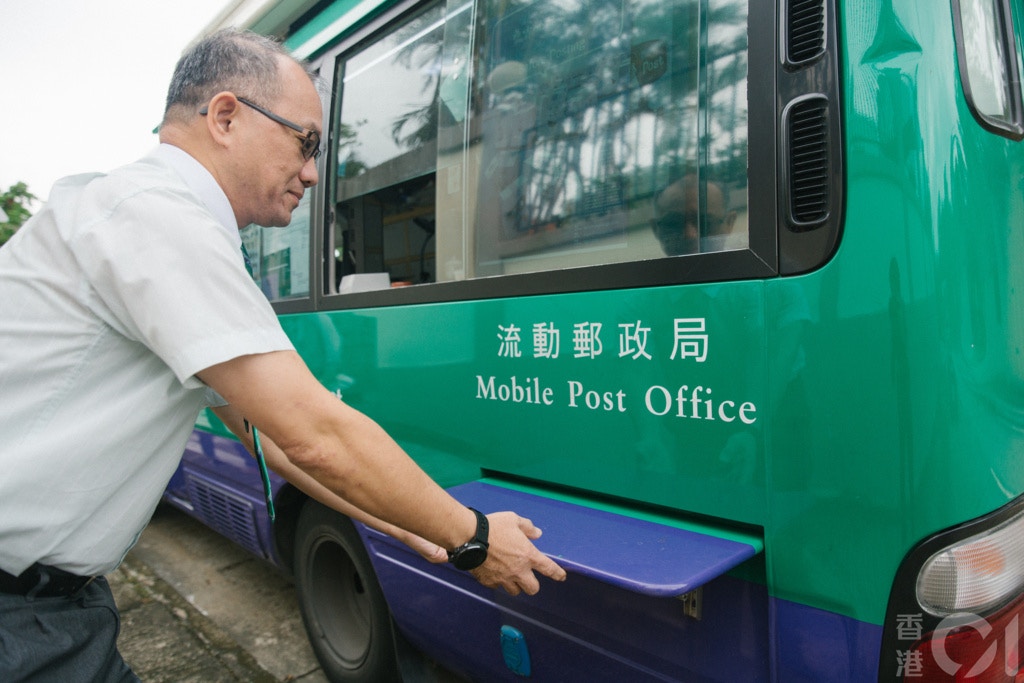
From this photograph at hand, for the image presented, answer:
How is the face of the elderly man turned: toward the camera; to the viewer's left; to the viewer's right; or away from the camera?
to the viewer's right

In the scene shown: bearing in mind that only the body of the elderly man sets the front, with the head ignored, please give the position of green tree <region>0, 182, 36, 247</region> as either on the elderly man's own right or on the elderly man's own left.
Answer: on the elderly man's own left

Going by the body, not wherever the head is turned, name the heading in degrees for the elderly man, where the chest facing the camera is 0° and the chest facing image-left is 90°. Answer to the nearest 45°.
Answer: approximately 270°
